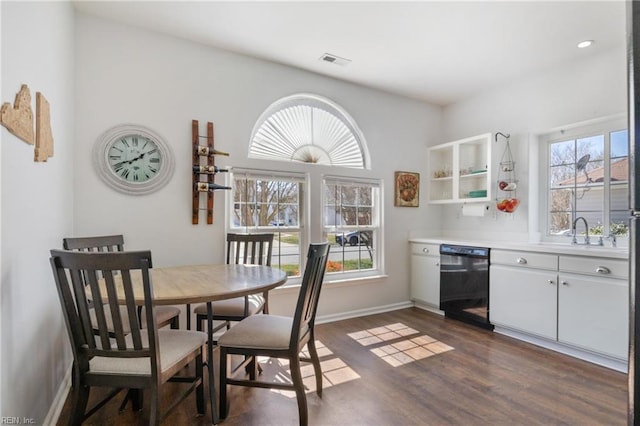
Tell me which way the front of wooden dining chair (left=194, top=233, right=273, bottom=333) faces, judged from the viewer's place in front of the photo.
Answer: facing the viewer and to the left of the viewer

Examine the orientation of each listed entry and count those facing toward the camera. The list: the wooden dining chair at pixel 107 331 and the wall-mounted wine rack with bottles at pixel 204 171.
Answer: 1

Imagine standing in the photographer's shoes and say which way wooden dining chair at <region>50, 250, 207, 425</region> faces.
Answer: facing away from the viewer and to the right of the viewer

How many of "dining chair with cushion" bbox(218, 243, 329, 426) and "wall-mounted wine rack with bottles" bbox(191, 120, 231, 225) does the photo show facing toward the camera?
1

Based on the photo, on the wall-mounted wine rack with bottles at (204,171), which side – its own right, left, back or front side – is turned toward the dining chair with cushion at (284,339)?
front

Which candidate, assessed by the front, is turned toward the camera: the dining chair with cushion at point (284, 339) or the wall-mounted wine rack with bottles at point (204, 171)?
the wall-mounted wine rack with bottles

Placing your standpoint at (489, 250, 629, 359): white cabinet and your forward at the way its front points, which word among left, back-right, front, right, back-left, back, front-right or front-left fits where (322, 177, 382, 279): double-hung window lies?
front-right

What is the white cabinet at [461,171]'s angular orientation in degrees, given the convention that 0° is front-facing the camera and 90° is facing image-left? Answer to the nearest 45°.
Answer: approximately 45°

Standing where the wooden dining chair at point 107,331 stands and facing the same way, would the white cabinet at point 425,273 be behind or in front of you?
in front

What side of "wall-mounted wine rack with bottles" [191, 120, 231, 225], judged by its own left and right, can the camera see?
front

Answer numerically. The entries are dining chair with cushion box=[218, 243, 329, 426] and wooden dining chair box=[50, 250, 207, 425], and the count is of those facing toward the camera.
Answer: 0

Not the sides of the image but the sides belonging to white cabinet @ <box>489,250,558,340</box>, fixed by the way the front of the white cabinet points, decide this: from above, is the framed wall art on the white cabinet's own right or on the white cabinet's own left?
on the white cabinet's own right

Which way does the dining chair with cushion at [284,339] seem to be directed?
to the viewer's left
